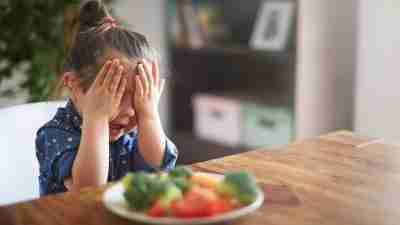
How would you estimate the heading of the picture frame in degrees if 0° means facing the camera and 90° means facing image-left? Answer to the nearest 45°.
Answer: approximately 0°

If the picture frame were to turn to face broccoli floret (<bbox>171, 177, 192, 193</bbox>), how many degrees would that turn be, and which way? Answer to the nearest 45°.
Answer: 0° — it already faces it

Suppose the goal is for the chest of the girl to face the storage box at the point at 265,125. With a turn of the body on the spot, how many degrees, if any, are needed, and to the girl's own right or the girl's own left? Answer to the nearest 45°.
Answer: approximately 90° to the girl's own left

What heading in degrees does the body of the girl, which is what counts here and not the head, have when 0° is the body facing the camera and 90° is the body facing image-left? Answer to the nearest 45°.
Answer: approximately 315°

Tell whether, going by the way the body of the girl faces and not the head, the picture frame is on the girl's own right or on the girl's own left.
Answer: on the girl's own left

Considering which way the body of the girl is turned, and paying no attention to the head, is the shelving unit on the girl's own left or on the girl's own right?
on the girl's own left
